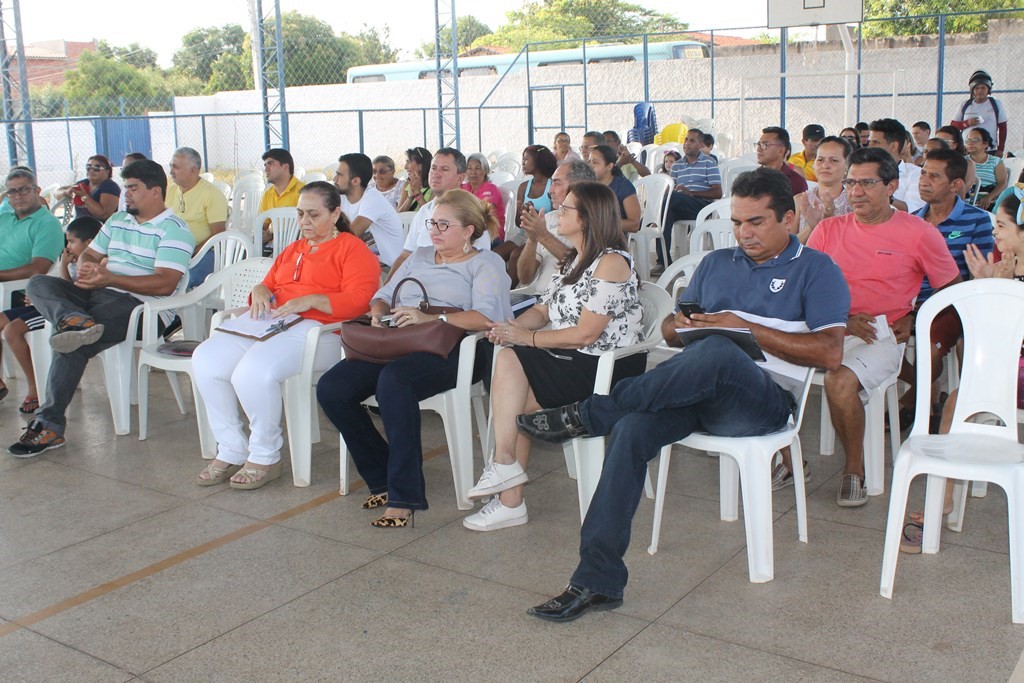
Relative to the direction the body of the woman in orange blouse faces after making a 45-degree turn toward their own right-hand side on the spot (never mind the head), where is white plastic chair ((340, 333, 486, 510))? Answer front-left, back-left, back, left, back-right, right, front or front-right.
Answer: back-left

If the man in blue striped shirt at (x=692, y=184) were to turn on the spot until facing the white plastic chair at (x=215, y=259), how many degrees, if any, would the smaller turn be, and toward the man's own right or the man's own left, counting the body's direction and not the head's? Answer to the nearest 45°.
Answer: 0° — they already face it

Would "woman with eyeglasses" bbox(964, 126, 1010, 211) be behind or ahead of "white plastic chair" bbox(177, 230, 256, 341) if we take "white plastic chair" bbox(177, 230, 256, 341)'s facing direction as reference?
behind

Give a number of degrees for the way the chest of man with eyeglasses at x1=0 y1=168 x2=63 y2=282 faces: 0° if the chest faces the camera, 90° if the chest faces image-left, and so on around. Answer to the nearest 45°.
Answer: approximately 45°

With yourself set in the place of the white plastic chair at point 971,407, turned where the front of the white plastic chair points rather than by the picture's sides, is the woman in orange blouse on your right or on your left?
on your right

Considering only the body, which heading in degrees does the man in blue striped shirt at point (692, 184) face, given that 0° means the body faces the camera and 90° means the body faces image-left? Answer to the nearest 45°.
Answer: approximately 45°

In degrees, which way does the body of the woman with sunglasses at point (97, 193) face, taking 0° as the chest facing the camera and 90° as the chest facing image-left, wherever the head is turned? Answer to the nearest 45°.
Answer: approximately 45°

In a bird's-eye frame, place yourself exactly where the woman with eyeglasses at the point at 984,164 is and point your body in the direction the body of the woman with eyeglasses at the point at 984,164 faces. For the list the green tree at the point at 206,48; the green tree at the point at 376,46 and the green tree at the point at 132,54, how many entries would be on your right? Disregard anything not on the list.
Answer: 3
